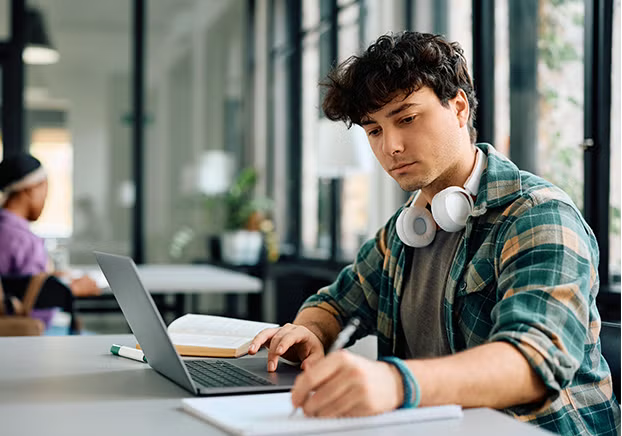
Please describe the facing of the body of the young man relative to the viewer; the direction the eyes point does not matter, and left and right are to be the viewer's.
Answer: facing the viewer and to the left of the viewer

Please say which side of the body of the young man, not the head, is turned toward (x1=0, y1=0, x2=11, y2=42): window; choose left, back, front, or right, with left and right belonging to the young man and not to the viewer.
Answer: right

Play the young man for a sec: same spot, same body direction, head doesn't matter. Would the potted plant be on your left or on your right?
on your right
